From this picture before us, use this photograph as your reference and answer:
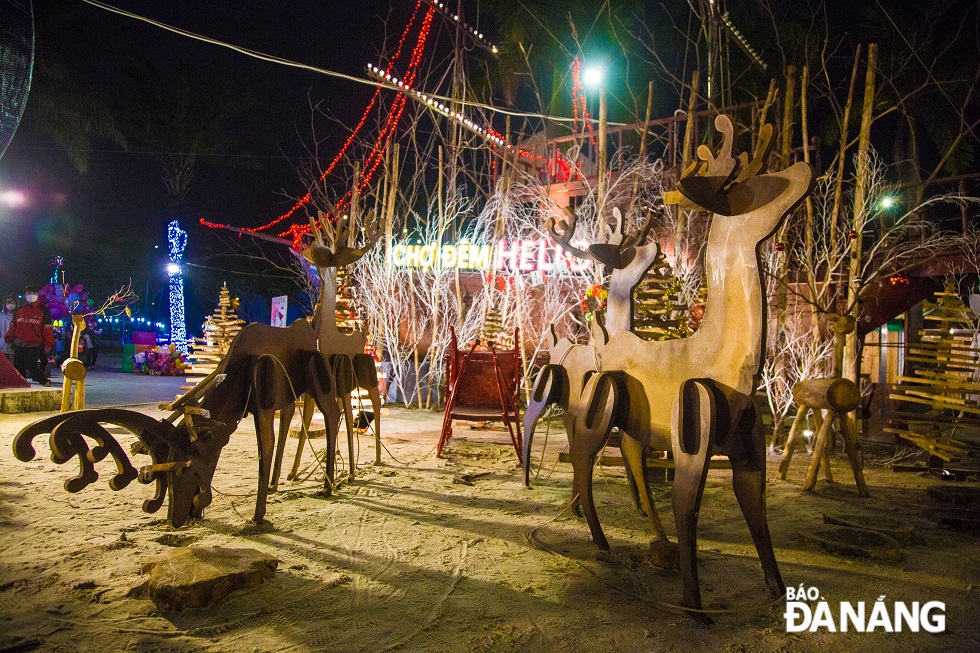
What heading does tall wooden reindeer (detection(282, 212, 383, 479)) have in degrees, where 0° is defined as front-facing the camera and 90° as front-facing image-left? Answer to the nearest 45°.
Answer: approximately 45°

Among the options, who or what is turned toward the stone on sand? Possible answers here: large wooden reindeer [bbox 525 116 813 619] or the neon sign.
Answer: the neon sign

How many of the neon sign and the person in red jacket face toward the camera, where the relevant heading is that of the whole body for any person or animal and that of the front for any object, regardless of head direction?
2

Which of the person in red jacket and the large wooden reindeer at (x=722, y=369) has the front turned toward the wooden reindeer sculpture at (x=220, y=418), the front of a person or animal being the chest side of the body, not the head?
the person in red jacket

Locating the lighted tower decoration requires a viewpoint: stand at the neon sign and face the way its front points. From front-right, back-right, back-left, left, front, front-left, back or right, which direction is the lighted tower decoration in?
back-right

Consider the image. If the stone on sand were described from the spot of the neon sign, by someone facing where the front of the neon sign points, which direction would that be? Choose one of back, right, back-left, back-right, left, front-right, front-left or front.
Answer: front

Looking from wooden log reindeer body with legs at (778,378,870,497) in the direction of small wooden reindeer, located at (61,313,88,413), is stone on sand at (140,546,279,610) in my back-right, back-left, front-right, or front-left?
front-left

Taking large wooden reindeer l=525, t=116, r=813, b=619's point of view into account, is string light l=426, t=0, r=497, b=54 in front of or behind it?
behind

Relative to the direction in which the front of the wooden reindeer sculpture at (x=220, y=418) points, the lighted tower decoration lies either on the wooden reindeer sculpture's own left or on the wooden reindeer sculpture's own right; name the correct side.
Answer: on the wooden reindeer sculpture's own right

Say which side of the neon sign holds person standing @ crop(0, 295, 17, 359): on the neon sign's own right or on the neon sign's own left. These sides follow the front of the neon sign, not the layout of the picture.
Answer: on the neon sign's own right

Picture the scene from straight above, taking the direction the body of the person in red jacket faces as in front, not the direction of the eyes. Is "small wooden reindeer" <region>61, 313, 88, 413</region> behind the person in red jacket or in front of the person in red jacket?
in front

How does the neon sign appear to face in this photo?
toward the camera
